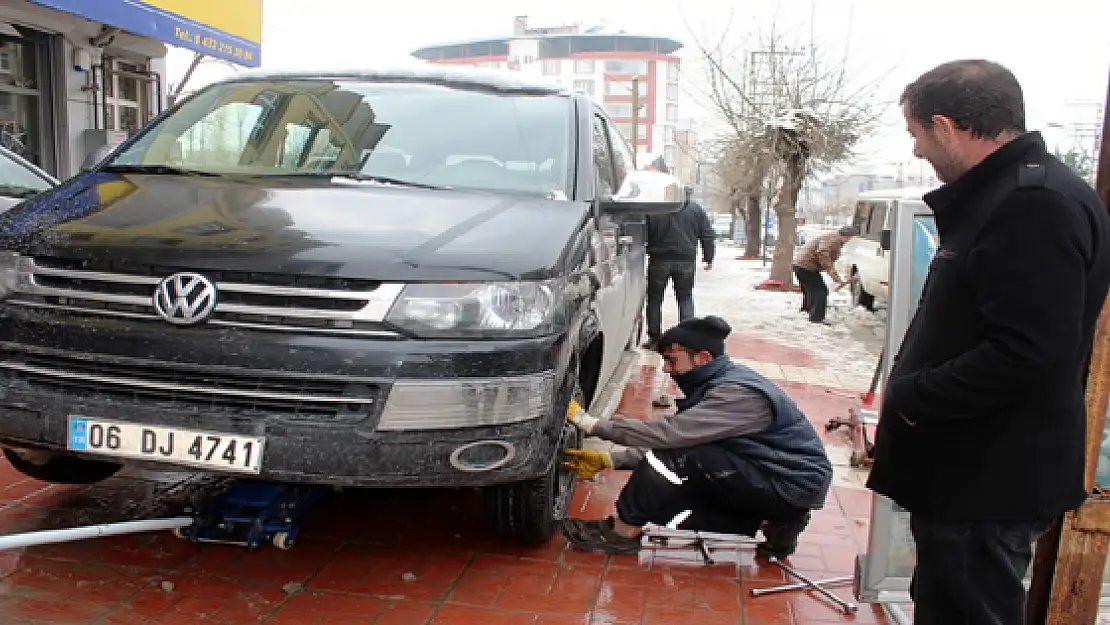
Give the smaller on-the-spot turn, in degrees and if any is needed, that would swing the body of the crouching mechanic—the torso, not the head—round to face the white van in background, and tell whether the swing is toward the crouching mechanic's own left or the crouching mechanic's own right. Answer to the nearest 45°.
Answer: approximately 90° to the crouching mechanic's own right

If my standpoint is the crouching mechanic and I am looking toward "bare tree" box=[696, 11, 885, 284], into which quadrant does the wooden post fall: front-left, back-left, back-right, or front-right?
back-right

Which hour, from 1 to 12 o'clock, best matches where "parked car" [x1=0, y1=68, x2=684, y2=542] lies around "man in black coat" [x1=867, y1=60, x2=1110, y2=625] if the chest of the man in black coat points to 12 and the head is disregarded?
The parked car is roughly at 12 o'clock from the man in black coat.

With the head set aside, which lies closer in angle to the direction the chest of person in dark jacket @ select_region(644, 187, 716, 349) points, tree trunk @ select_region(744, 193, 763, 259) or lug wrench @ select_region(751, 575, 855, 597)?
the tree trunk

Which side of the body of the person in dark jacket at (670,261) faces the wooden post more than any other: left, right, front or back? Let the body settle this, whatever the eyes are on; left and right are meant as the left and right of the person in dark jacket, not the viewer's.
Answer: back

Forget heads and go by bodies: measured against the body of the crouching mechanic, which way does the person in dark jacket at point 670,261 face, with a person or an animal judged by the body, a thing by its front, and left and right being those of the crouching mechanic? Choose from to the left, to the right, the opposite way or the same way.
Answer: to the right

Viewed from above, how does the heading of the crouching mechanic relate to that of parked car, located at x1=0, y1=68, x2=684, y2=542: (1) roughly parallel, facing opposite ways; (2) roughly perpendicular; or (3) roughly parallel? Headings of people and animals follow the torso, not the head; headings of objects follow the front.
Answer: roughly perpendicular

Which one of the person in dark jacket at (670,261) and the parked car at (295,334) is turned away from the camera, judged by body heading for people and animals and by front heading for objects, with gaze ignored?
the person in dark jacket

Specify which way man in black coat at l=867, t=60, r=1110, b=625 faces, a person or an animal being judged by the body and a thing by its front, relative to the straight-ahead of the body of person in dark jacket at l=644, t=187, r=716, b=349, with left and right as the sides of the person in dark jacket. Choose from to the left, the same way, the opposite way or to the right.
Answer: to the left

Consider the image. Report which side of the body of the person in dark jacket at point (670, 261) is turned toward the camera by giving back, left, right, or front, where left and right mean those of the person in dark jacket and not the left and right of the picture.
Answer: back

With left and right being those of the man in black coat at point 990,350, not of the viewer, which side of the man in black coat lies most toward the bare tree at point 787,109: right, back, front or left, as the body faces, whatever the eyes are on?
right

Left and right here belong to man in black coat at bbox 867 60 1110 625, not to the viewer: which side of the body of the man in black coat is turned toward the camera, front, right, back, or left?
left

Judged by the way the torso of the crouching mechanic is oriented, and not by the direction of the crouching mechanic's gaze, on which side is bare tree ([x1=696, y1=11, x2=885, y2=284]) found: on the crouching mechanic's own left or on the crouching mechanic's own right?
on the crouching mechanic's own right

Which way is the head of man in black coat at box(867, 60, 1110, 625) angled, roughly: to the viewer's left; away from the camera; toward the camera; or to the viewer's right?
to the viewer's left

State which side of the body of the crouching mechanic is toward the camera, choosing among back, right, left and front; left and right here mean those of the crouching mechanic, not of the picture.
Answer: left

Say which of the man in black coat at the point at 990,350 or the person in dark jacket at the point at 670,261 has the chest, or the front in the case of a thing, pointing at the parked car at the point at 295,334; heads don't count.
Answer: the man in black coat

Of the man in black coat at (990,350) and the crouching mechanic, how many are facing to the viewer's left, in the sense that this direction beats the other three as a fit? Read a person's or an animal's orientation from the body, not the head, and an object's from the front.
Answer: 2
